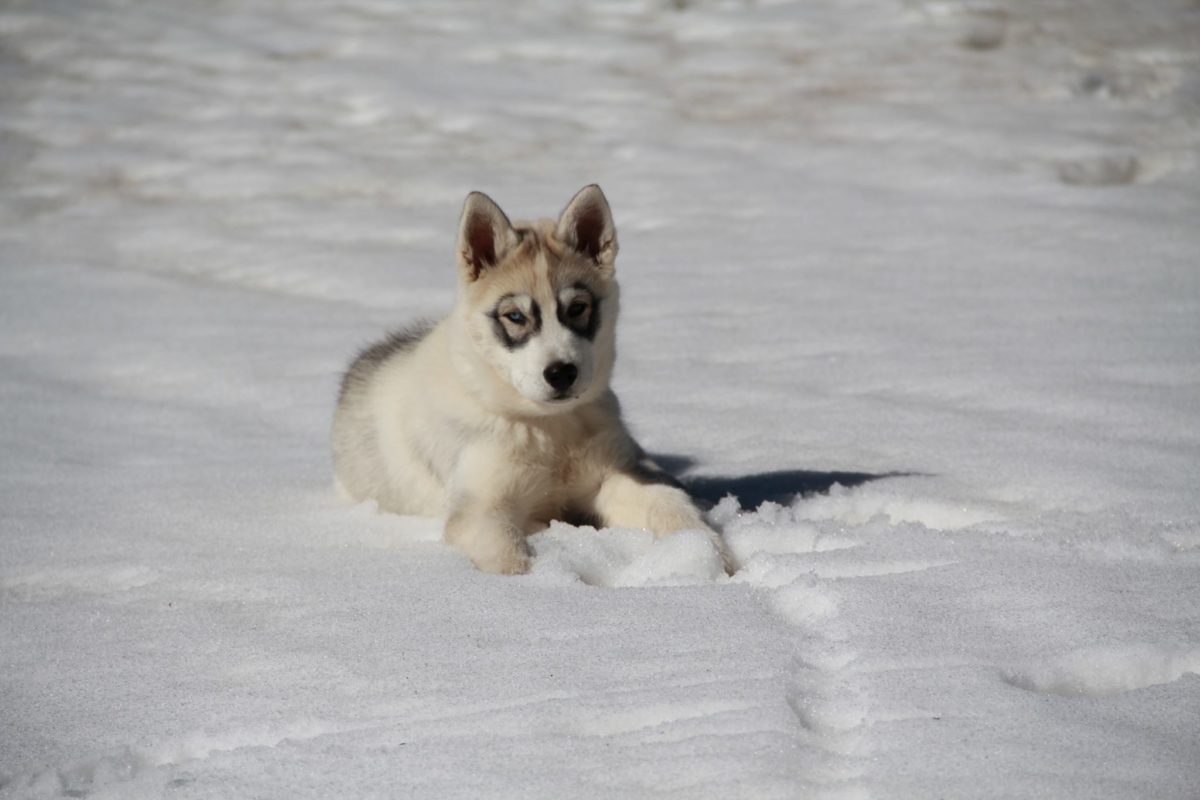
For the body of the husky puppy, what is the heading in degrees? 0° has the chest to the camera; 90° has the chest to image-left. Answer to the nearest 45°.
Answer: approximately 315°
